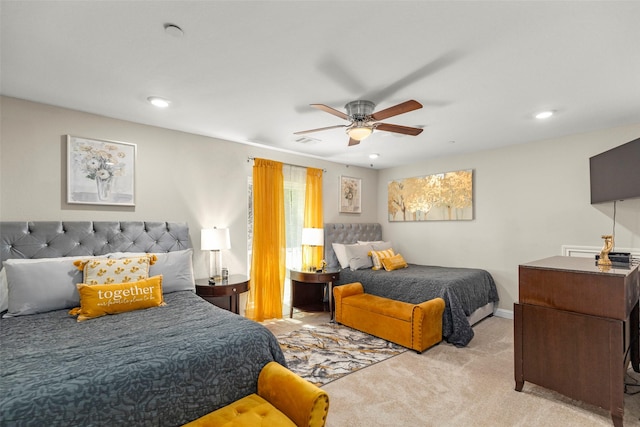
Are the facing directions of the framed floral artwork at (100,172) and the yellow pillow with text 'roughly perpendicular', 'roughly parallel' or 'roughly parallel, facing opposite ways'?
roughly parallel

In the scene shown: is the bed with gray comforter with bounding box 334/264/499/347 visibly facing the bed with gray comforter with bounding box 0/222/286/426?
no

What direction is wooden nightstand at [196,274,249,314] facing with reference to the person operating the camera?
facing the viewer and to the right of the viewer

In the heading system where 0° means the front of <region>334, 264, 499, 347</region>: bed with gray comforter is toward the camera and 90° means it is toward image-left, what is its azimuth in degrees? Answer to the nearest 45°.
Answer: approximately 315°

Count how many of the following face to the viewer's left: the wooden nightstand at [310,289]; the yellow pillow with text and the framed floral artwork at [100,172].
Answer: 0

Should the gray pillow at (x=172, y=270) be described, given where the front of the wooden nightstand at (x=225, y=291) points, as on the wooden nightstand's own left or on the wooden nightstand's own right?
on the wooden nightstand's own right

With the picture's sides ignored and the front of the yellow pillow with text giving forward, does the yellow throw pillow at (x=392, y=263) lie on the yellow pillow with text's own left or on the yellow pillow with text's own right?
on the yellow pillow with text's own left

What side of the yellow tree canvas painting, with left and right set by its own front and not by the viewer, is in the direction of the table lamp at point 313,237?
front

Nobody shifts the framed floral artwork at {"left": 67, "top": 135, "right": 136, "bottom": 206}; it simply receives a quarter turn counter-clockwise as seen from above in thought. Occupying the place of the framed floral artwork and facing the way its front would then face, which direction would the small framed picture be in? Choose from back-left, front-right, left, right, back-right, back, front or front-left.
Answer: front-right

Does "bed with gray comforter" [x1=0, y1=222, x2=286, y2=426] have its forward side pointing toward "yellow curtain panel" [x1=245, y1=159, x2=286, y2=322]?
no

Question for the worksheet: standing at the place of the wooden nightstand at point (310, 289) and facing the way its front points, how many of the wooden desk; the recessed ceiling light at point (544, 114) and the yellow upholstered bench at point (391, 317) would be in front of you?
3

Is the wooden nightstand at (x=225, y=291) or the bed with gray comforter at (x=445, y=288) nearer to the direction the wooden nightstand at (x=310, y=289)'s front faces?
the bed with gray comforter

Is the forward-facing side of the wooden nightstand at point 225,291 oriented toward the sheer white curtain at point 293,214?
no

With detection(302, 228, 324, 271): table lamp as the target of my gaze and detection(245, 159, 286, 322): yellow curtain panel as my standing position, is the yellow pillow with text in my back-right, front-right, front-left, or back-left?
back-right

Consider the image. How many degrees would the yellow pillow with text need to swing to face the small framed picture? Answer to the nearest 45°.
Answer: approximately 90° to its left

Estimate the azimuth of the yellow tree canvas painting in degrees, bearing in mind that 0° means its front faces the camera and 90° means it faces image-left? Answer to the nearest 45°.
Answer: approximately 45°

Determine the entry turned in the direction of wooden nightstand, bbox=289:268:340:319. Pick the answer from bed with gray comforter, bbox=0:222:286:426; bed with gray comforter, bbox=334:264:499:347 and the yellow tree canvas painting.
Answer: the yellow tree canvas painting

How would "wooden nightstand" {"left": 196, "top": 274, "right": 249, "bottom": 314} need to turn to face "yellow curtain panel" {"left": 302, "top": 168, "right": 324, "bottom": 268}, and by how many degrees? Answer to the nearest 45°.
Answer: approximately 90° to its left

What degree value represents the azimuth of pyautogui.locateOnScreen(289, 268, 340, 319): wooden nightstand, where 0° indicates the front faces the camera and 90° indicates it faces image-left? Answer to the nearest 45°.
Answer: approximately 315°
